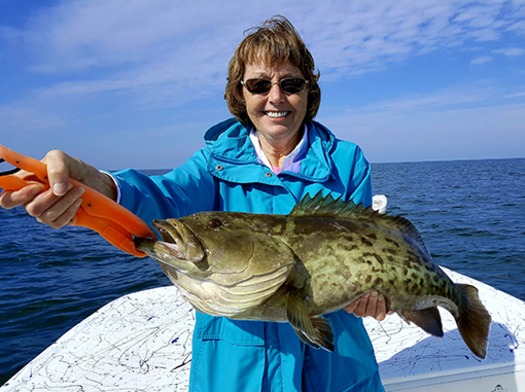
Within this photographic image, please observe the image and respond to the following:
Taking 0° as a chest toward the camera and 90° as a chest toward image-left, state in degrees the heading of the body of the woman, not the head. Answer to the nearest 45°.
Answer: approximately 0°
